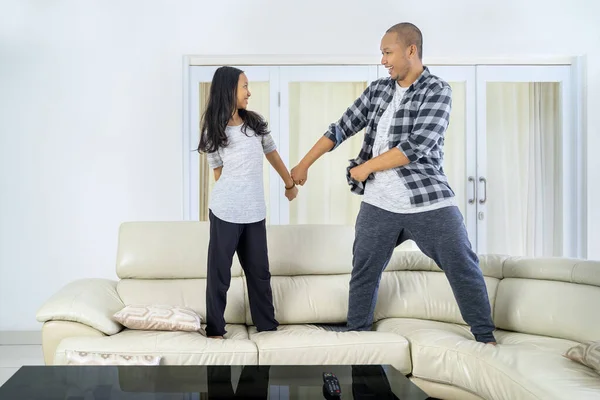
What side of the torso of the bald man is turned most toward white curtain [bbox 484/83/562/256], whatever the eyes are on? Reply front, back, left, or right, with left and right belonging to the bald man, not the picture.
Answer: back

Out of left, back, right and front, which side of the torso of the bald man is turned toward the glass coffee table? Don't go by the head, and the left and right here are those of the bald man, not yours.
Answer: front

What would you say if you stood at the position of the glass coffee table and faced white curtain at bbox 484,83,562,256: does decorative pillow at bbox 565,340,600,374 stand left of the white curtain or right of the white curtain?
right

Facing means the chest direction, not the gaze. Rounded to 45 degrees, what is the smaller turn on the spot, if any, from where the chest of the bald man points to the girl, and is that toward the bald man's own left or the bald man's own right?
approximately 45° to the bald man's own right

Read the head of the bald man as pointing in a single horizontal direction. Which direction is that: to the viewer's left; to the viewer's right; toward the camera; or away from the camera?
to the viewer's left

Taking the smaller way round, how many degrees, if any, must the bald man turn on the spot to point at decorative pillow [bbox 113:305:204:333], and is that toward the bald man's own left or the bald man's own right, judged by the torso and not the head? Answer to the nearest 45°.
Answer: approximately 45° to the bald man's own right

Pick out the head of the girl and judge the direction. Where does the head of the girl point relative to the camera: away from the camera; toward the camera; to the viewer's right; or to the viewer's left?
to the viewer's right
